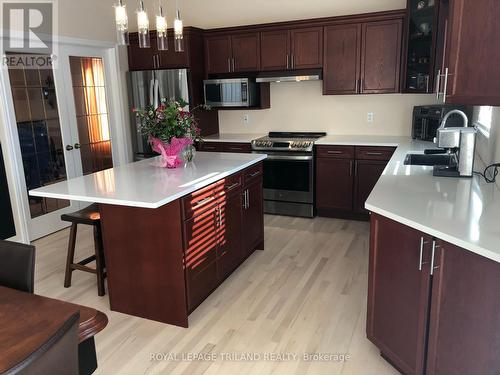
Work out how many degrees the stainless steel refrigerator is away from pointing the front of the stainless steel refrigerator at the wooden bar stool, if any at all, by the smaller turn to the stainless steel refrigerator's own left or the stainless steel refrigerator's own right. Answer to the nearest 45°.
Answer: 0° — it already faces it

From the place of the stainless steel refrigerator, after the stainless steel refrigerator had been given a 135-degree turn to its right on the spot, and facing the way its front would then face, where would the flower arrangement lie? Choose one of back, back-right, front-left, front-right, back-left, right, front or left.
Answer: back-left

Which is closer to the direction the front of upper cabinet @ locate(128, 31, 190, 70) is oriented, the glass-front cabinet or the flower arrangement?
the flower arrangement

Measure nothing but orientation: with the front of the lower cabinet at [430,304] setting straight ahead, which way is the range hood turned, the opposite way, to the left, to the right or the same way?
to the left

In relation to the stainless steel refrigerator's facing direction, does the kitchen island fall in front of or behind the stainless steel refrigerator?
in front

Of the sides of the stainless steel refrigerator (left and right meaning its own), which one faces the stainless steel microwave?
left

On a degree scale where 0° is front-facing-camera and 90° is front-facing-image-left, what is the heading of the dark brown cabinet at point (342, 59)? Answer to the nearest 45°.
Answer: approximately 0°

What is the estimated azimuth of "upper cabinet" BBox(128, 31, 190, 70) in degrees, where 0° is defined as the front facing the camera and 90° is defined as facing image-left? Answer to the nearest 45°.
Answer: approximately 0°

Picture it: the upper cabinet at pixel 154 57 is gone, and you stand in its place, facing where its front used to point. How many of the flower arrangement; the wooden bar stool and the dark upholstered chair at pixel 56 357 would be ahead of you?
3
